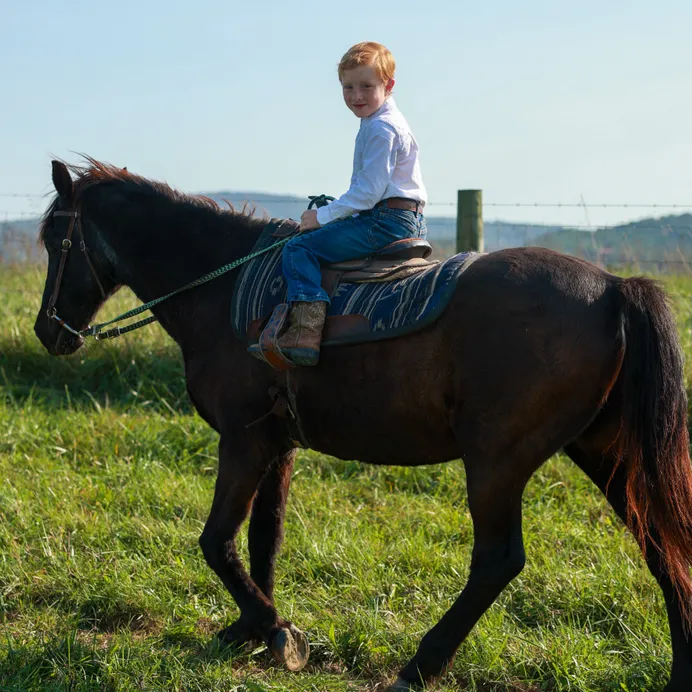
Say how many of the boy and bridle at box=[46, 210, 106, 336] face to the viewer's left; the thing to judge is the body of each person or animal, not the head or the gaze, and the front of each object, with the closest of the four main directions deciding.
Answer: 2

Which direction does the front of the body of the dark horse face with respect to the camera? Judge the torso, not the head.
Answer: to the viewer's left

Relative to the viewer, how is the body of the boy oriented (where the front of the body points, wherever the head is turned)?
to the viewer's left

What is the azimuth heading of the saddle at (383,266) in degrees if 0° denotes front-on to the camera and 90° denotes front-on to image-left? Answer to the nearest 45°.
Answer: approximately 90°

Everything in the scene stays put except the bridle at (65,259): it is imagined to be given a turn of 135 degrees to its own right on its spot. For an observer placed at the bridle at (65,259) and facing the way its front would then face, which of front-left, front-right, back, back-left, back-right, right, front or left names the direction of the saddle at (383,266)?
right

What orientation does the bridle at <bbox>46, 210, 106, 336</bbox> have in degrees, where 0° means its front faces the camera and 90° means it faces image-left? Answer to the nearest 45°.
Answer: approximately 90°

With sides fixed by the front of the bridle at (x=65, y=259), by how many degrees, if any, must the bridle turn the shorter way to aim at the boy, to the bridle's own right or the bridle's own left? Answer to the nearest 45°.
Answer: approximately 135° to the bridle's own left

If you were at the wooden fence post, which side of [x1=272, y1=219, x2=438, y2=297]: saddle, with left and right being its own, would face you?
right

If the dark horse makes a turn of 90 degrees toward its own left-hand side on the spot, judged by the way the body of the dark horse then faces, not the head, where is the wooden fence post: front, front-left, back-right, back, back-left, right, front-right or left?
back
